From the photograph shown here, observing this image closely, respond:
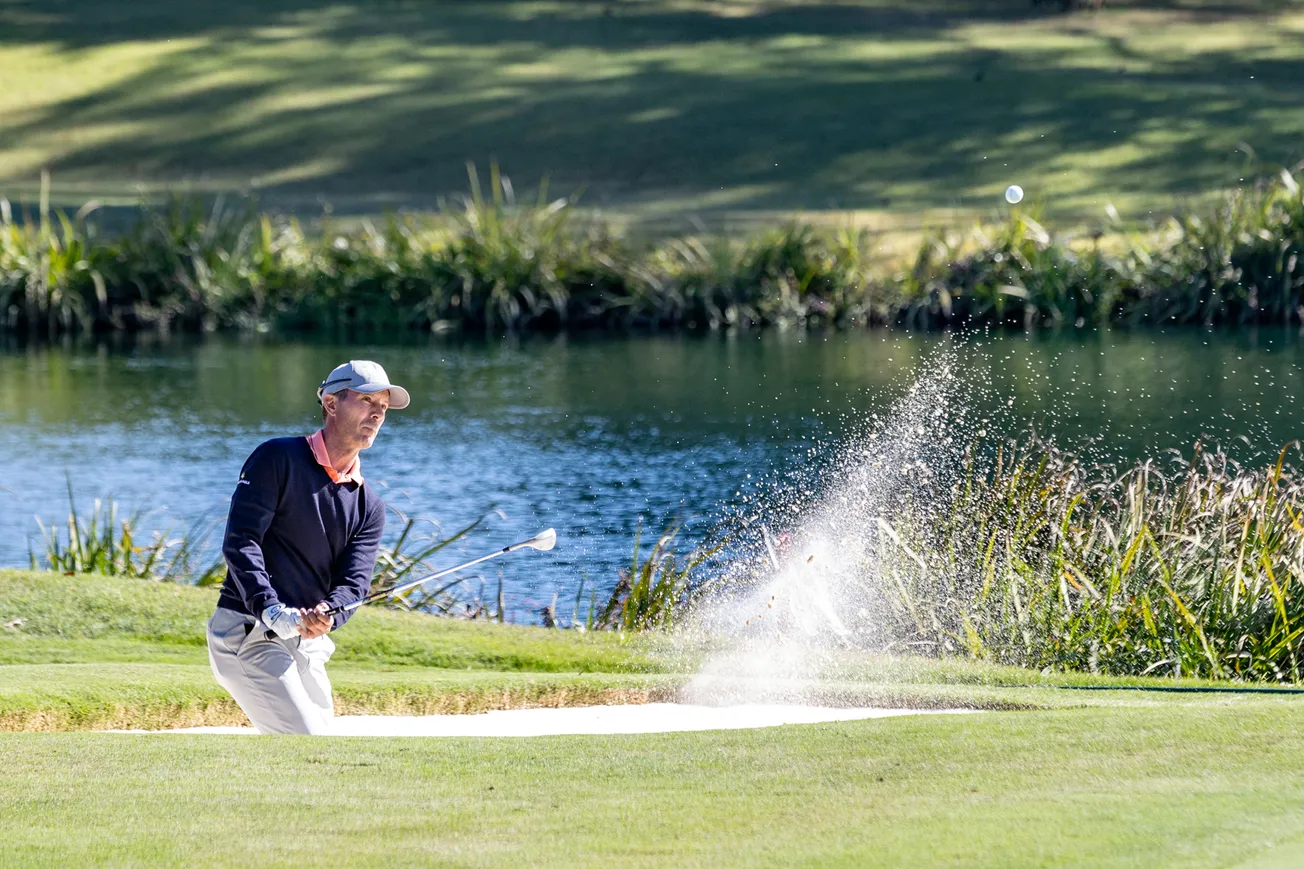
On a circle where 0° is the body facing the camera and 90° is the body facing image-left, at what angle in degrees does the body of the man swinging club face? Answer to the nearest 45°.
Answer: approximately 315°
